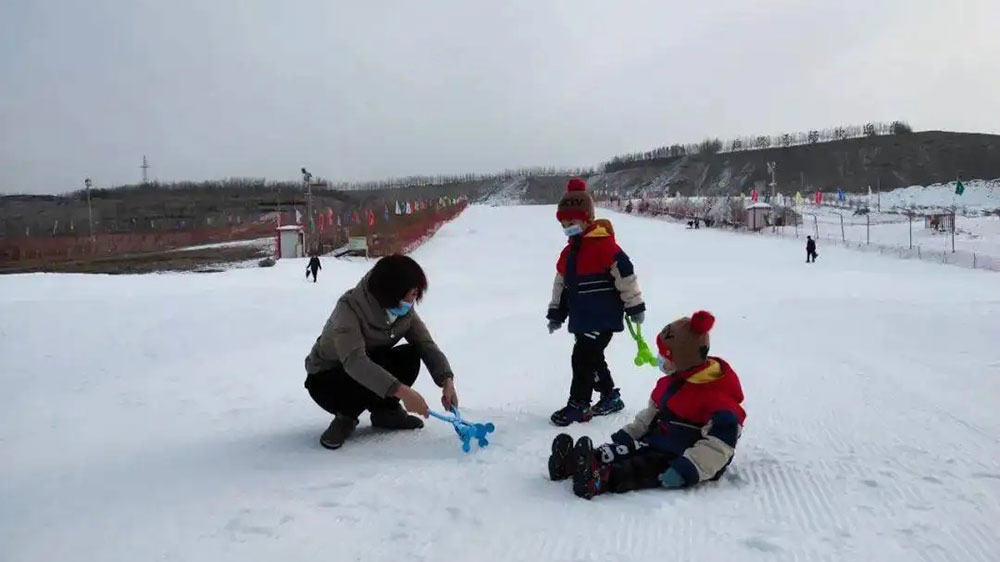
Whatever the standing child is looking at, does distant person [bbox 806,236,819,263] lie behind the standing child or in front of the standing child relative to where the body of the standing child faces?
behind

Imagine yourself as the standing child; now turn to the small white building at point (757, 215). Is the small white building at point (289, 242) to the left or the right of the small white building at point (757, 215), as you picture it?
left

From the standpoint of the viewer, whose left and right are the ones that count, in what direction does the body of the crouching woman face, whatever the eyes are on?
facing the viewer and to the right of the viewer

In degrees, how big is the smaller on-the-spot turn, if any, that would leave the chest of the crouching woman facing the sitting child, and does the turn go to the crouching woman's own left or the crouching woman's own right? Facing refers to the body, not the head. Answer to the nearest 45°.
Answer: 0° — they already face them

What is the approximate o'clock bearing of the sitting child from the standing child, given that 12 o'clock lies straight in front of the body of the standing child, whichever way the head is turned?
The sitting child is roughly at 10 o'clock from the standing child.

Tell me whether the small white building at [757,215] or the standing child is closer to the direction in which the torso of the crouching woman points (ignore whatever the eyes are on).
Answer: the standing child

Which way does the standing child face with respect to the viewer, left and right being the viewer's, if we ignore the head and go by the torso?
facing the viewer and to the left of the viewer

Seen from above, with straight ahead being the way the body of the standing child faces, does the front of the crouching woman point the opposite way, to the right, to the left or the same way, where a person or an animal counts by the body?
to the left

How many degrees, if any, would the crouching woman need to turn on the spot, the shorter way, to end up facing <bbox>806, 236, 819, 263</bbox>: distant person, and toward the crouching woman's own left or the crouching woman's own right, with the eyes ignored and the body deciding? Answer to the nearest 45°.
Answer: approximately 90° to the crouching woman's own left

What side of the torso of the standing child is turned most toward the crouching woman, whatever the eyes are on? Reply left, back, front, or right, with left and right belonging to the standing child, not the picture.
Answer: front

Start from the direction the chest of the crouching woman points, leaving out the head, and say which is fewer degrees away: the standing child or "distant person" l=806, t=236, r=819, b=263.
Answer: the standing child

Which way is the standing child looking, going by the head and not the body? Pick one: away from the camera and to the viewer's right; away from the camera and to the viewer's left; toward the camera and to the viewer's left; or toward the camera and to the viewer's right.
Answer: toward the camera and to the viewer's left

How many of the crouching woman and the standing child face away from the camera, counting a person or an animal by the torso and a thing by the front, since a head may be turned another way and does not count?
0

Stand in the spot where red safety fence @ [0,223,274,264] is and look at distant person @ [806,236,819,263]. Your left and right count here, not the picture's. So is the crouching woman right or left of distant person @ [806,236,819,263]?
right
